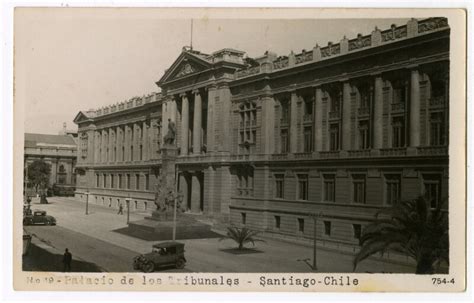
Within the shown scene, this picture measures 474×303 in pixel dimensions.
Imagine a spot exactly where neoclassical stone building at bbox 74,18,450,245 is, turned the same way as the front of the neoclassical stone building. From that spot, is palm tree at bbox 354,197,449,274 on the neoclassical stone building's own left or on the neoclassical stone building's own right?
on the neoclassical stone building's own left

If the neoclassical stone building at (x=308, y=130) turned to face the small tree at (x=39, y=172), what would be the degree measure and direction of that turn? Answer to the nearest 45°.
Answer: approximately 45° to its right

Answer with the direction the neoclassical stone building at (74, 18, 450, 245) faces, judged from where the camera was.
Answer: facing the viewer and to the left of the viewer

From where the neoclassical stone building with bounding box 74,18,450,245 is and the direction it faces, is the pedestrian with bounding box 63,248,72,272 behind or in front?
in front

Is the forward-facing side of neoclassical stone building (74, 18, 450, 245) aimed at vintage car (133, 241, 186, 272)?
yes

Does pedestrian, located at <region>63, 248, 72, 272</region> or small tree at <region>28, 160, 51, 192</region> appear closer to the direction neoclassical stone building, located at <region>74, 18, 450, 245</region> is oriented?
the pedestrian
